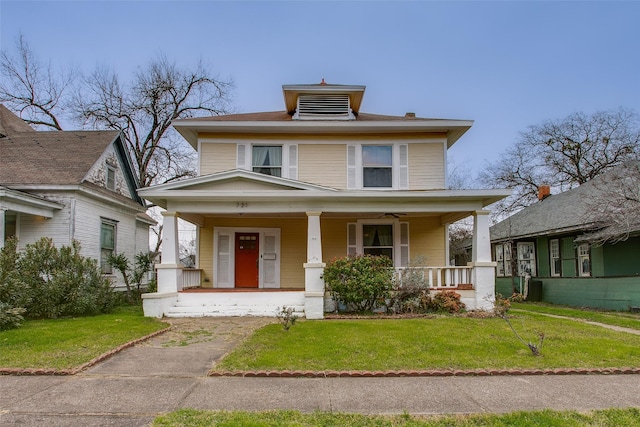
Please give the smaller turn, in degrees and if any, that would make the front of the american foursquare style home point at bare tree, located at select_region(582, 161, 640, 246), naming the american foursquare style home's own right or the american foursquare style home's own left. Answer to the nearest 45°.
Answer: approximately 90° to the american foursquare style home's own left

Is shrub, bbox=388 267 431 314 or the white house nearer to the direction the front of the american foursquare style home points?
the shrub

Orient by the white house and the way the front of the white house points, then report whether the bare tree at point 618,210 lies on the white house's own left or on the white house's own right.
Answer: on the white house's own left

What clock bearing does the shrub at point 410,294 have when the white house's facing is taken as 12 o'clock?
The shrub is roughly at 9 o'clock from the white house.

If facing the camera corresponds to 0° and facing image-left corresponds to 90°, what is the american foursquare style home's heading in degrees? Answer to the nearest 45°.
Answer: approximately 0°

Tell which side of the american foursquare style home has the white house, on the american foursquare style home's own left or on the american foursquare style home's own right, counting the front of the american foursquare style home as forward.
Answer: on the american foursquare style home's own right

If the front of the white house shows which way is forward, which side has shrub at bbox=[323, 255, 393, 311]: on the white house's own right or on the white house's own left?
on the white house's own left

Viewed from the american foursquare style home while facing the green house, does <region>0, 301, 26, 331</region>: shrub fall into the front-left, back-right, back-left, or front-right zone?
back-right
